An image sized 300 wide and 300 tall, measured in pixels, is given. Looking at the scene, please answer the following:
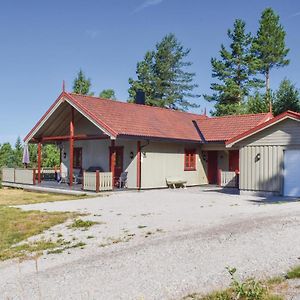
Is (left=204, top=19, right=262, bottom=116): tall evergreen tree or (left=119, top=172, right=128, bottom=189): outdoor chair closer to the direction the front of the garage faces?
the outdoor chair

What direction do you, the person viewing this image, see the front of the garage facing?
facing the viewer and to the left of the viewer

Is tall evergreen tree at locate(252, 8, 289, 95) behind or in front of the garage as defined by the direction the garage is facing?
behind

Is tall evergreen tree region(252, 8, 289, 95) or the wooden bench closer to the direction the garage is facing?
the wooden bench

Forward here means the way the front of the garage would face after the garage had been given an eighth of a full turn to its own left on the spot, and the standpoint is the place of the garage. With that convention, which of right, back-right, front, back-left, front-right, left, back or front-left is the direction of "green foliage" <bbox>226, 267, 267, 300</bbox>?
front

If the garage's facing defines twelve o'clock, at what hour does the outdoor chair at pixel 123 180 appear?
The outdoor chair is roughly at 2 o'clock from the garage.
